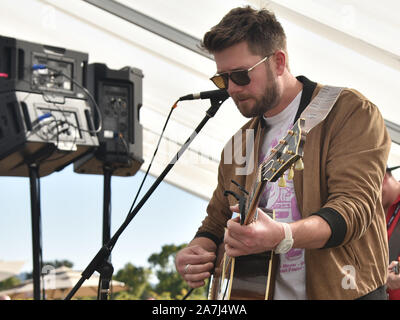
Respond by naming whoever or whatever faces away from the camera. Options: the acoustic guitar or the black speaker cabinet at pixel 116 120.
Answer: the black speaker cabinet

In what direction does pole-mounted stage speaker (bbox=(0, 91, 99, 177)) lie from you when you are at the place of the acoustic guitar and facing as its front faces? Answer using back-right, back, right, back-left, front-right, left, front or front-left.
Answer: front-right

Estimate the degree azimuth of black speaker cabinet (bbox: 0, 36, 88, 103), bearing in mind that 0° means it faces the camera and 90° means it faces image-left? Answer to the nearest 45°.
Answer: approximately 135°

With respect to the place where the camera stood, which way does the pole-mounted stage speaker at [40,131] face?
facing away from the viewer and to the left of the viewer

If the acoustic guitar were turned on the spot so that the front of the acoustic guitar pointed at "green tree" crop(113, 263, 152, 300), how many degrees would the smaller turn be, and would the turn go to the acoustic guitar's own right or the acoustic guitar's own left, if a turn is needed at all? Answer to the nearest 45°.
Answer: approximately 90° to the acoustic guitar's own right

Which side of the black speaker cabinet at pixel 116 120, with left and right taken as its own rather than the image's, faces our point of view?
back

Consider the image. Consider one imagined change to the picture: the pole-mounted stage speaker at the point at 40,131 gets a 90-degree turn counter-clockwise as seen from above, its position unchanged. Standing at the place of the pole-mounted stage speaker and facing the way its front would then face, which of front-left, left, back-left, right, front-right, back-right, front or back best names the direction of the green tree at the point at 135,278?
back-right

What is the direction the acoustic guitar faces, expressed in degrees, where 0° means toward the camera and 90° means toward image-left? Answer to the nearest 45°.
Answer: approximately 90°

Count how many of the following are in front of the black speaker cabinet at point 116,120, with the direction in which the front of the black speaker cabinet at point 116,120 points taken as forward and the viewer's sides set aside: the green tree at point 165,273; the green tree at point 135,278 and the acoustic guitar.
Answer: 2

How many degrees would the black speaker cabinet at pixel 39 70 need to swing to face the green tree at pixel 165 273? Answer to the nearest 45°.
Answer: approximately 45° to its right
